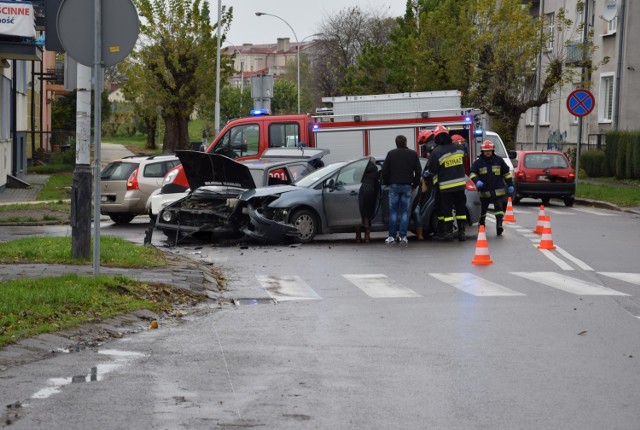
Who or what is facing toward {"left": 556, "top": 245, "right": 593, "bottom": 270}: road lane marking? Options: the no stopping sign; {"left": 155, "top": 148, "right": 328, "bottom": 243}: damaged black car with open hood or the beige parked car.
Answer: the no stopping sign

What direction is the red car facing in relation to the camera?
away from the camera

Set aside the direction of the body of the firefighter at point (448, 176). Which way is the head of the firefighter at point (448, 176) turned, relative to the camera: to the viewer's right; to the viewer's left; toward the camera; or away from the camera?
away from the camera

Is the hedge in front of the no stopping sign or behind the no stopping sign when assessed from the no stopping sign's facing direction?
behind

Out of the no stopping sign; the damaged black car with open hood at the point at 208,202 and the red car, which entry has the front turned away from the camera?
the red car

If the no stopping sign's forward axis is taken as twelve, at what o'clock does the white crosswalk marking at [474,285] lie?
The white crosswalk marking is roughly at 12 o'clock from the no stopping sign.

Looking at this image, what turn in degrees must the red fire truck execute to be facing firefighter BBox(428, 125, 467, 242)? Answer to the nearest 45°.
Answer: approximately 90° to its left

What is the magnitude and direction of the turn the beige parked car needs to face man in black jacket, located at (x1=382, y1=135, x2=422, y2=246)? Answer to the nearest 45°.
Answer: approximately 90° to its right

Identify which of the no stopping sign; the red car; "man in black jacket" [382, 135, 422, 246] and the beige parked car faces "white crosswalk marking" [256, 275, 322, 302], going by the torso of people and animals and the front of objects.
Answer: the no stopping sign

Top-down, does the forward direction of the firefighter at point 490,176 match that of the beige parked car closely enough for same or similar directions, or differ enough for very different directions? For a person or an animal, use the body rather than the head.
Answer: very different directions

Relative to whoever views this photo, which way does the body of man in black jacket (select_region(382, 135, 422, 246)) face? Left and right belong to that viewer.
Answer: facing away from the viewer

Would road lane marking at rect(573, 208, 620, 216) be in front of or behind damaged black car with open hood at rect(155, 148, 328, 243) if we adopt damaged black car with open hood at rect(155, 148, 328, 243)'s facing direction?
behind

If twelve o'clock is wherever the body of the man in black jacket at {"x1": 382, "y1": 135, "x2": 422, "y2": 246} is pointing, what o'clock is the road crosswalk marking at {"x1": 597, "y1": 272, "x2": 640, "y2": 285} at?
The road crosswalk marking is roughly at 5 o'clock from the man in black jacket.
